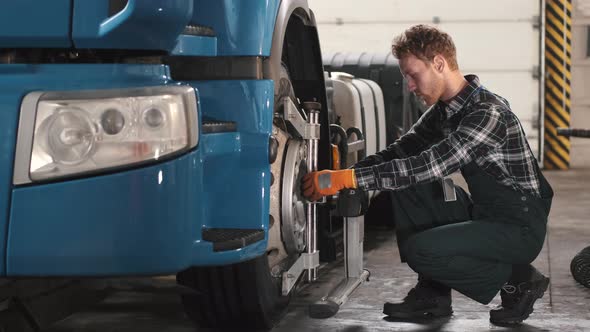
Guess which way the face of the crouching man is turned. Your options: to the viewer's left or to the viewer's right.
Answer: to the viewer's left

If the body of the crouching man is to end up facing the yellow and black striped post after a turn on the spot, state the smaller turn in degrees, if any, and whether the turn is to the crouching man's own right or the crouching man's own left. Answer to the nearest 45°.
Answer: approximately 90° to the crouching man's own right

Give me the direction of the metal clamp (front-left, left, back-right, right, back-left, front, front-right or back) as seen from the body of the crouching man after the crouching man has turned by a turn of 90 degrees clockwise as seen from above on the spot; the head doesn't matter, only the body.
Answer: back-left

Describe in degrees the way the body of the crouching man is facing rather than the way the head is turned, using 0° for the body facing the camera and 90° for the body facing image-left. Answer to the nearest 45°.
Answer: approximately 90°
